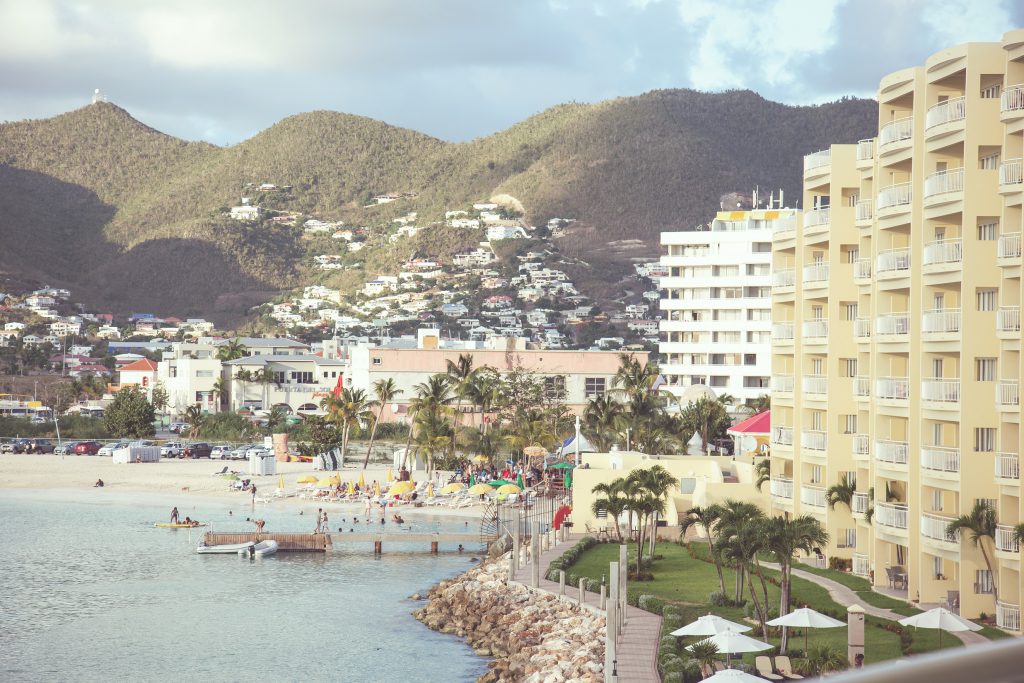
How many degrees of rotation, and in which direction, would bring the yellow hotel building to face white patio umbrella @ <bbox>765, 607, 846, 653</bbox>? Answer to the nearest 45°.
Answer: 0° — it already faces it

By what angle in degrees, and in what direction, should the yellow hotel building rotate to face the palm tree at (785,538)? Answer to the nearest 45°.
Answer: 0° — it already faces it

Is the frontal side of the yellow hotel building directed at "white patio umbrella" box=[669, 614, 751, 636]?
yes

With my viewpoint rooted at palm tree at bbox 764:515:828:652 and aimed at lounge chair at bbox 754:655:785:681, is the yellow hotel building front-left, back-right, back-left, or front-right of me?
back-left

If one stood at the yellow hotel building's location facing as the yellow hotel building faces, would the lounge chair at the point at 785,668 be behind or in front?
in front

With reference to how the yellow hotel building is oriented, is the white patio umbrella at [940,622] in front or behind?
in front

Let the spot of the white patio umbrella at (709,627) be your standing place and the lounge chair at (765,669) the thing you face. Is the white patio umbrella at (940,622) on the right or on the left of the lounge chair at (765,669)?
left

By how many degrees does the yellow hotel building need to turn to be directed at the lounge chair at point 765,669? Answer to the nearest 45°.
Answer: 0° — it already faces it

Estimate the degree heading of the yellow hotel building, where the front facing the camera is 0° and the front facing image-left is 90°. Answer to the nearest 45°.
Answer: approximately 45°
